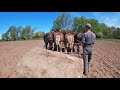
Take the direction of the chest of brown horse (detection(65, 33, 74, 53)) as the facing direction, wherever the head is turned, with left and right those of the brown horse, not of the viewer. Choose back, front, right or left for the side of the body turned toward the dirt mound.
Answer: back

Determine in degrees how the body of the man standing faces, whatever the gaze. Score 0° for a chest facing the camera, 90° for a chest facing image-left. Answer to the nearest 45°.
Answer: approximately 135°

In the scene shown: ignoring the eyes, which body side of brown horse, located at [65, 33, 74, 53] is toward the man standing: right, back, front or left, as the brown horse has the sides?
back

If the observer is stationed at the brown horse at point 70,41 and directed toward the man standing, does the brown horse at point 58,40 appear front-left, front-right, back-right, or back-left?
back-right

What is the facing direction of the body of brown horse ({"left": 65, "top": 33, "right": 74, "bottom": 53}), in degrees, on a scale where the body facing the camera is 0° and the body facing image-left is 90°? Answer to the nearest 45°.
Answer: approximately 180°
